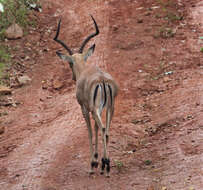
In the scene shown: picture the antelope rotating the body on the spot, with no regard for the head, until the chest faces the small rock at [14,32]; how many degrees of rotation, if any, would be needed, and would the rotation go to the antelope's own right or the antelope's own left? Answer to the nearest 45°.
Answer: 0° — it already faces it

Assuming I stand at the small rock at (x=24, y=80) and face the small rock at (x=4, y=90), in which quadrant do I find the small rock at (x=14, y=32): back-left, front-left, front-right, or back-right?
back-right

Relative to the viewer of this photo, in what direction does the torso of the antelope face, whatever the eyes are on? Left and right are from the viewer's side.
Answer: facing away from the viewer

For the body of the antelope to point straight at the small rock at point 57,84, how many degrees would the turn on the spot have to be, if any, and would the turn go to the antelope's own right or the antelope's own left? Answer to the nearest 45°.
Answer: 0° — it already faces it
